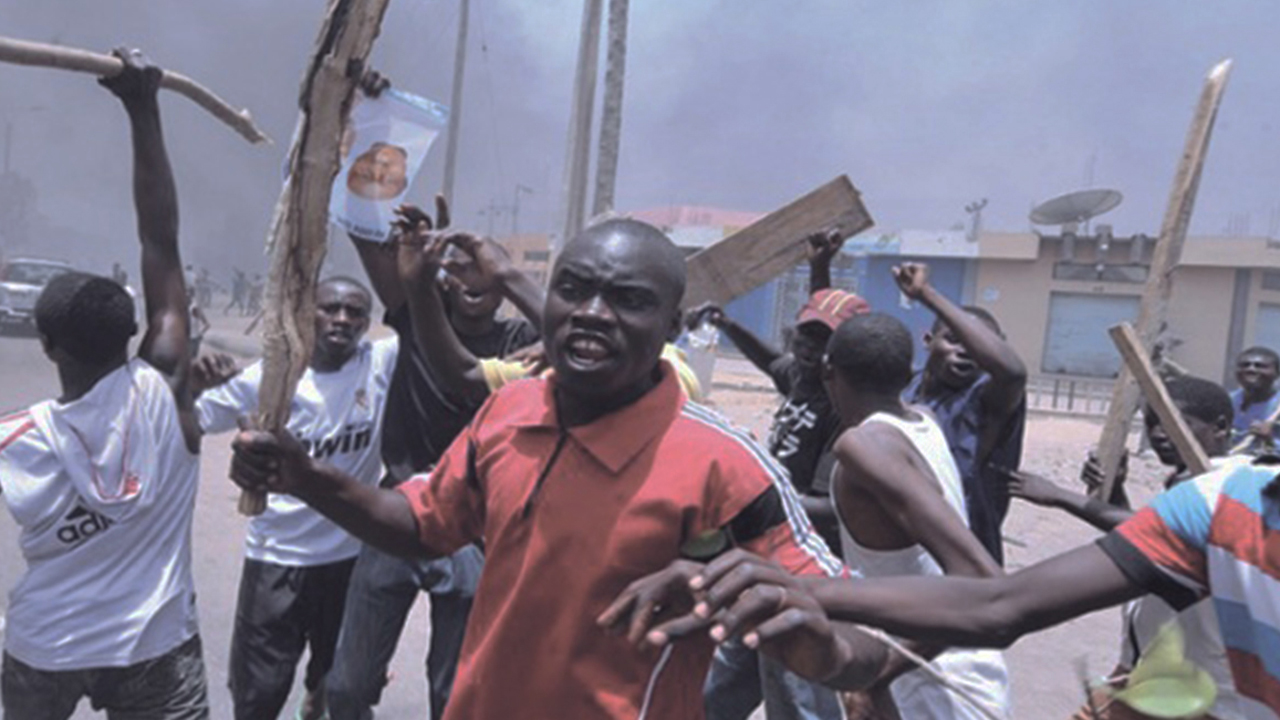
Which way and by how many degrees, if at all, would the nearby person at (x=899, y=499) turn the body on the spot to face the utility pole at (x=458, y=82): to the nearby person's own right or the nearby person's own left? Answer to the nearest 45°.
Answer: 0° — they already face it

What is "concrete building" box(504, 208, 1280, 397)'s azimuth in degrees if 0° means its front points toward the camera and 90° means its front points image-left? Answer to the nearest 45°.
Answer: approximately 0°

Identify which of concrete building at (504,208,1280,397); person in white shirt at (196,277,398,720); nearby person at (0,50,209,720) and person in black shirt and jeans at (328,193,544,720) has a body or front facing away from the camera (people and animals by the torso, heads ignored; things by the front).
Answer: nearby person at (0,50,209,720)

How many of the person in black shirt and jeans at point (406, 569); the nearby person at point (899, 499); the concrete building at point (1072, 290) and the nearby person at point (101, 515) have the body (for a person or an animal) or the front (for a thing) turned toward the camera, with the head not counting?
2

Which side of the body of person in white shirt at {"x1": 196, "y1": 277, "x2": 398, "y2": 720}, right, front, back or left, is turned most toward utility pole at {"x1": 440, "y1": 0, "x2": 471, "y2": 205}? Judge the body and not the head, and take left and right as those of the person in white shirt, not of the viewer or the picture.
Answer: back

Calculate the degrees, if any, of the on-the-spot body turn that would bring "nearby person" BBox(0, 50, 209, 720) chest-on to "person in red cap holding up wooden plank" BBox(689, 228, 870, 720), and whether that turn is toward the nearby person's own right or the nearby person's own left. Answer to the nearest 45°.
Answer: approximately 90° to the nearby person's own right

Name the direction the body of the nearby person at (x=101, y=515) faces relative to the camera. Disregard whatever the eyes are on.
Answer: away from the camera

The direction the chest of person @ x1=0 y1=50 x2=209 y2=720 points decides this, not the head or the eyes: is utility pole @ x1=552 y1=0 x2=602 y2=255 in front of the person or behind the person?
in front

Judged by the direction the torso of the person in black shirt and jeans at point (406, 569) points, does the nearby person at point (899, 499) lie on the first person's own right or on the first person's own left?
on the first person's own left
